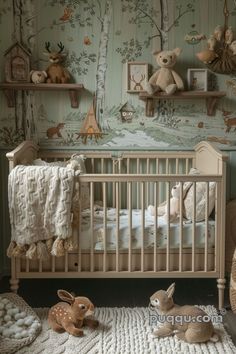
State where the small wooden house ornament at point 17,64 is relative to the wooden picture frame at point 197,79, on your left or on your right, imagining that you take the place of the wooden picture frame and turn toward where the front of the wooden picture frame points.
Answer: on your right

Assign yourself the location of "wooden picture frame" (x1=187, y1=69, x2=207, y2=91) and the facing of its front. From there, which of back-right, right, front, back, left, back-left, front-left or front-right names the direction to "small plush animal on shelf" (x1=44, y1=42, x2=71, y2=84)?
right

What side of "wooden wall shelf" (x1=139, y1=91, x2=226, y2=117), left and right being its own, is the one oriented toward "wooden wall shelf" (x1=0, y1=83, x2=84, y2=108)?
right

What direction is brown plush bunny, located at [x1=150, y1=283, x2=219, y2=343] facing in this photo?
to the viewer's left

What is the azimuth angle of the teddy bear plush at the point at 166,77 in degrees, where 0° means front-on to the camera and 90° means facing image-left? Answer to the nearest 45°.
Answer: approximately 0°
